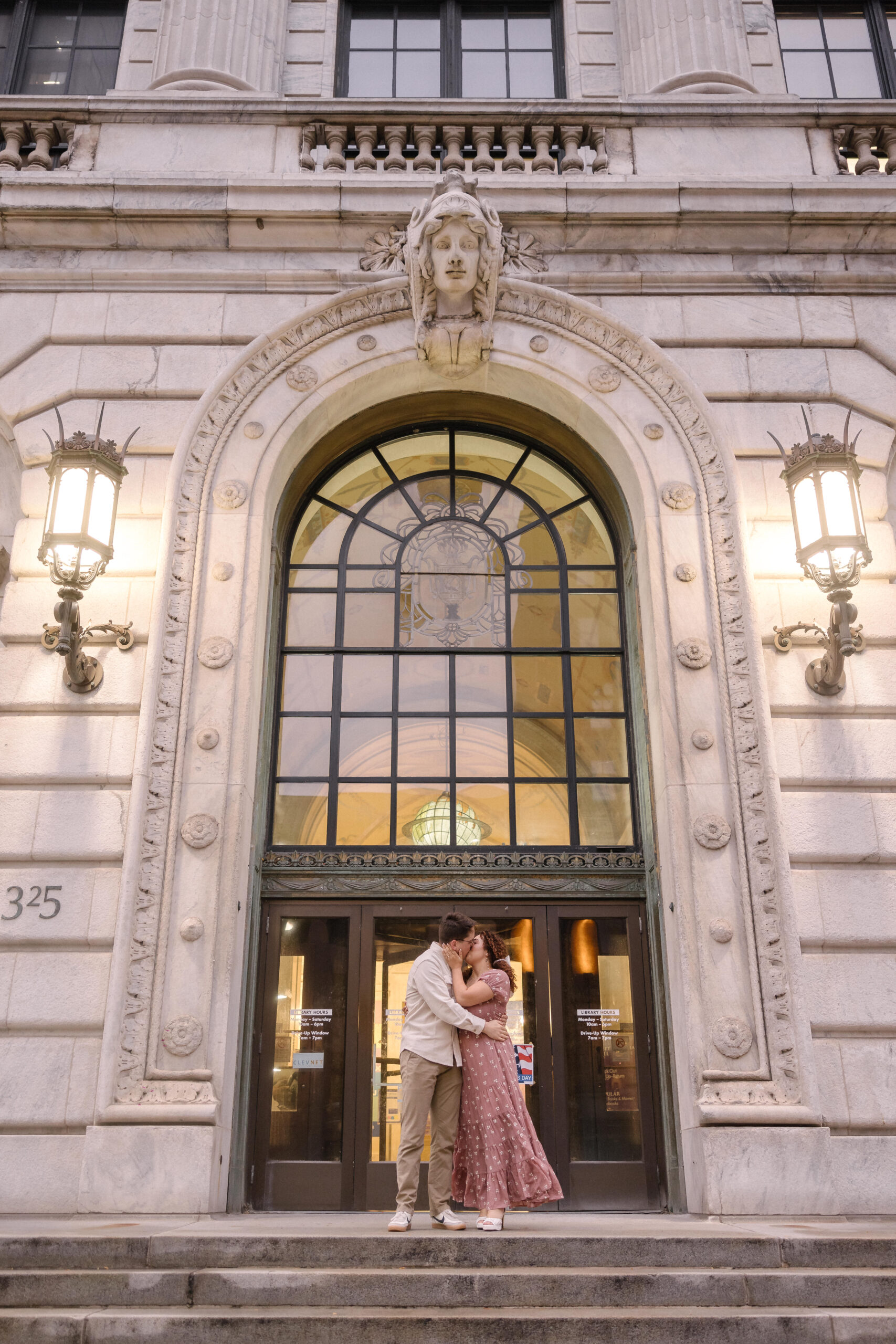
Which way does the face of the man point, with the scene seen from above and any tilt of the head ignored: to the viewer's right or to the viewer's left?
to the viewer's right

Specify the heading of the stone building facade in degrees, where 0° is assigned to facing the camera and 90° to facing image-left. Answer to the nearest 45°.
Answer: approximately 0°

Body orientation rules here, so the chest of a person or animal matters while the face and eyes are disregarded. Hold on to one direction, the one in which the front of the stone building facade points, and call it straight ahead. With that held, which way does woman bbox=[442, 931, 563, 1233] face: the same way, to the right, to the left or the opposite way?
to the right

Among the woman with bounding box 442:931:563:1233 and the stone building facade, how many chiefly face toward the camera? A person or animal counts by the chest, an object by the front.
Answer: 1

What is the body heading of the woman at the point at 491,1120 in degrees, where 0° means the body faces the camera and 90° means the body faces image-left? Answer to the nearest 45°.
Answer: approximately 90°

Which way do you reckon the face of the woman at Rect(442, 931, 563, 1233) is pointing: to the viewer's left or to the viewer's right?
to the viewer's left
